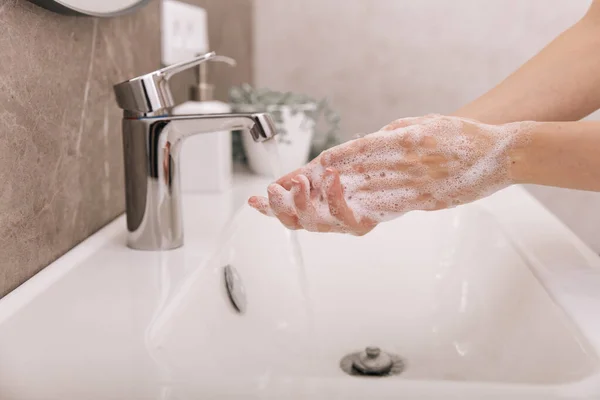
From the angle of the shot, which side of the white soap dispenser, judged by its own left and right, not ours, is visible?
right

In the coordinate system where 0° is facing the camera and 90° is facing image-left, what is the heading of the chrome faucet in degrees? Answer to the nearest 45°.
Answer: approximately 270°

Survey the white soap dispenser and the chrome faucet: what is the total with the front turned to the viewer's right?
2
